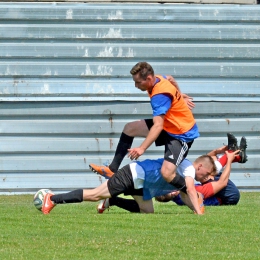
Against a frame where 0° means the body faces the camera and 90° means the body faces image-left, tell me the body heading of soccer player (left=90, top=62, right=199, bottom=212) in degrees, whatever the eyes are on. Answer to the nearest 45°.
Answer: approximately 90°
